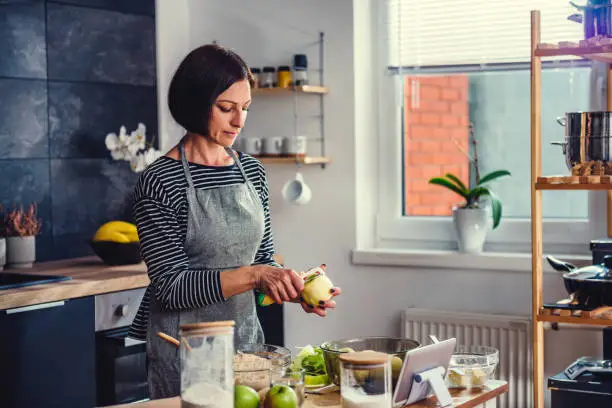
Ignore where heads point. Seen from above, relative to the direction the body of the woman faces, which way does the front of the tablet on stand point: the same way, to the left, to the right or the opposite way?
the opposite way

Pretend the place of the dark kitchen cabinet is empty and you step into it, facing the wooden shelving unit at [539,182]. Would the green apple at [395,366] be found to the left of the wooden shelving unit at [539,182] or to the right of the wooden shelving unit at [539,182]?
right

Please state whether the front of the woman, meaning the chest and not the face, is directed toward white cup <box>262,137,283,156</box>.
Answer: no

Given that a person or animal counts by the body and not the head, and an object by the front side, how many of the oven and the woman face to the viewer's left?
0

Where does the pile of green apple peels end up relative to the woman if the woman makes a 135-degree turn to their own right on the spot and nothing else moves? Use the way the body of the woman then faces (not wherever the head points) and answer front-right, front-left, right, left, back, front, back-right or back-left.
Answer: back-left

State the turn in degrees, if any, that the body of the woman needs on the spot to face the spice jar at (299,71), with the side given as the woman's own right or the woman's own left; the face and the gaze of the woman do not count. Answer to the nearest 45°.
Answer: approximately 135° to the woman's own left

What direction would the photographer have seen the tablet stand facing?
facing away from the viewer and to the left of the viewer

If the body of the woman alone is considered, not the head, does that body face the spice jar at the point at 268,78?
no

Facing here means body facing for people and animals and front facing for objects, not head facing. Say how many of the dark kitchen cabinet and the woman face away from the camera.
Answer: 0

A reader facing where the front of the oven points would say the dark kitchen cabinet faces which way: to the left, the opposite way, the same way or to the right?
the same way

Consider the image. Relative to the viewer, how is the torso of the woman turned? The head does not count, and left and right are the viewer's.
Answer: facing the viewer and to the right of the viewer

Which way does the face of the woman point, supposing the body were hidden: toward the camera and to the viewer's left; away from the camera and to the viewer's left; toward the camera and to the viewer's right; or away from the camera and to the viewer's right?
toward the camera and to the viewer's right

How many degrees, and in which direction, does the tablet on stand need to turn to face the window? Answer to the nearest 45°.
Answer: approximately 45° to its right

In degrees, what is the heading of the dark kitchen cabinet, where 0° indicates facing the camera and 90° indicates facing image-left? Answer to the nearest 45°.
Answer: approximately 315°

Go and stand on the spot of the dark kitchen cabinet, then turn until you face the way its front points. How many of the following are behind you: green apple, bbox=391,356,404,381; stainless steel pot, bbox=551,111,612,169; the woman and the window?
0
